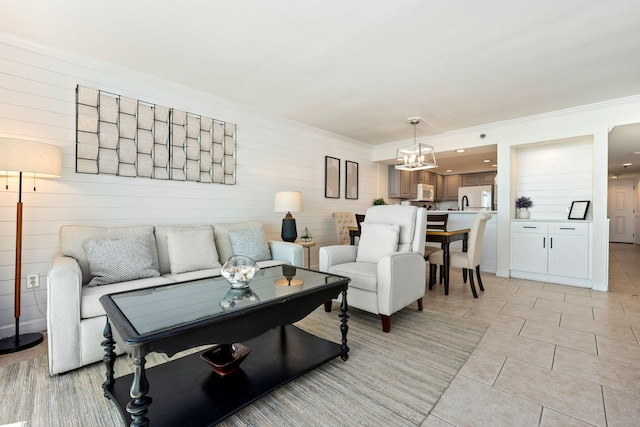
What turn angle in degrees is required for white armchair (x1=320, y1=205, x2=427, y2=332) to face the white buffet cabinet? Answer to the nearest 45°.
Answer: approximately 180°

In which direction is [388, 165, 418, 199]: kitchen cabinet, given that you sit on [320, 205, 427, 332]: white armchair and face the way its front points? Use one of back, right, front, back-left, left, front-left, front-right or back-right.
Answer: back-right

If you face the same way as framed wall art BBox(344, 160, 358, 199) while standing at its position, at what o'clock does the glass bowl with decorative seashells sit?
The glass bowl with decorative seashells is roughly at 2 o'clock from the framed wall art.

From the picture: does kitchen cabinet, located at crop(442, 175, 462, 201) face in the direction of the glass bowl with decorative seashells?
yes

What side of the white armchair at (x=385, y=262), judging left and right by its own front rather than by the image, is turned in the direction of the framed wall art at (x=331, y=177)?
right

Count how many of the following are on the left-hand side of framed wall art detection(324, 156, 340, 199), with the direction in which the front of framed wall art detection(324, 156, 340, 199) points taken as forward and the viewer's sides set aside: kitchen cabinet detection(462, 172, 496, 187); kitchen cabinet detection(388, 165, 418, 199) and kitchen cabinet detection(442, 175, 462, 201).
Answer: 3

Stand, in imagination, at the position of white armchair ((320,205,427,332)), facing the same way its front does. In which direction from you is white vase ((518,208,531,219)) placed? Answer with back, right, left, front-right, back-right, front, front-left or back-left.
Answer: back

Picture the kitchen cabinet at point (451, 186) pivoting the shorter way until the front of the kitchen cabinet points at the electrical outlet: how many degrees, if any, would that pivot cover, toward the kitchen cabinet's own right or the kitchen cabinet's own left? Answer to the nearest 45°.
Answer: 0° — it already faces it

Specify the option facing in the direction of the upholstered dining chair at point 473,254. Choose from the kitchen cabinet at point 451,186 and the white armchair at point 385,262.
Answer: the kitchen cabinet

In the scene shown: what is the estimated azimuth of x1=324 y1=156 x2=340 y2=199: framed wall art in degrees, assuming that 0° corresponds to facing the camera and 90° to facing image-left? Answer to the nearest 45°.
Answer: approximately 315°

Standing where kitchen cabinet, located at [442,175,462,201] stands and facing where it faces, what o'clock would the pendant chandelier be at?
The pendant chandelier is roughly at 12 o'clock from the kitchen cabinet.

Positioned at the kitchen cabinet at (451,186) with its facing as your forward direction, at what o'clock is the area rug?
The area rug is roughly at 12 o'clock from the kitchen cabinet.
